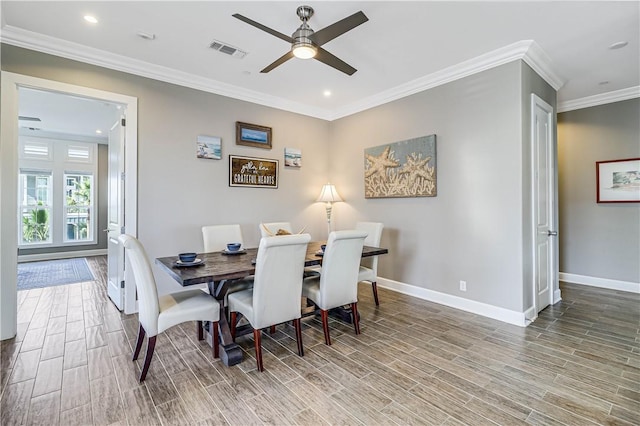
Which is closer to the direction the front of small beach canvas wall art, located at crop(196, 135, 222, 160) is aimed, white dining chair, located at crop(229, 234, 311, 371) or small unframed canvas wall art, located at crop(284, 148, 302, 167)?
the white dining chair

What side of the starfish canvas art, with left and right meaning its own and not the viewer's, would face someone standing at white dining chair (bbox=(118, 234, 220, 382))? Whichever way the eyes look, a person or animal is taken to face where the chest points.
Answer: front

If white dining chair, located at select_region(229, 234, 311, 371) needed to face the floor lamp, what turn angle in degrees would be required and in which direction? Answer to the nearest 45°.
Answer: approximately 45° to its right

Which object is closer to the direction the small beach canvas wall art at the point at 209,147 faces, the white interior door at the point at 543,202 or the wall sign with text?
the white interior door

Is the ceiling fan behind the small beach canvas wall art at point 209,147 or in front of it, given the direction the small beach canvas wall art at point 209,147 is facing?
in front

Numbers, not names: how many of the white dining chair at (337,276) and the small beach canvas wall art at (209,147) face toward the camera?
1

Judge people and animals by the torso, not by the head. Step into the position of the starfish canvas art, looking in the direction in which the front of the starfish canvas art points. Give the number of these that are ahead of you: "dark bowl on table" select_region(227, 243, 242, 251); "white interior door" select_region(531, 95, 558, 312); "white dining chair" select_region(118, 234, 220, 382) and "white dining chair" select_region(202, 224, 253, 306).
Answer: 3

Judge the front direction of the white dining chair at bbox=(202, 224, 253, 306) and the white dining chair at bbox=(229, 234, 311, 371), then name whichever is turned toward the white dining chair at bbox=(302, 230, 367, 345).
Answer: the white dining chair at bbox=(202, 224, 253, 306)

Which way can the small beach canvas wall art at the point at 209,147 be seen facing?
toward the camera

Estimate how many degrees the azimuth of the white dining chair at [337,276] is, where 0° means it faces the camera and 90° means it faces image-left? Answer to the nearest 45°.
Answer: approximately 135°

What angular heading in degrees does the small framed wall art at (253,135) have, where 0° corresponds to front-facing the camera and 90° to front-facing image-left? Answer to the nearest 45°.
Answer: approximately 315°

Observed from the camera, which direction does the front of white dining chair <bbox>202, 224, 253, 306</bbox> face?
facing the viewer and to the right of the viewer

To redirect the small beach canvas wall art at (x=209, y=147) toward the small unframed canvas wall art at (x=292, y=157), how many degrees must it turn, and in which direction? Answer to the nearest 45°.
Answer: approximately 90° to its left

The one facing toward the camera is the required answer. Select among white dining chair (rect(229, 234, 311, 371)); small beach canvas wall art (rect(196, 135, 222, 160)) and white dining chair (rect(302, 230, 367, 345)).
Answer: the small beach canvas wall art

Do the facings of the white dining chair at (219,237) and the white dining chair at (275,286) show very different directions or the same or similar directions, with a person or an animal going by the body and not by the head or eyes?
very different directions

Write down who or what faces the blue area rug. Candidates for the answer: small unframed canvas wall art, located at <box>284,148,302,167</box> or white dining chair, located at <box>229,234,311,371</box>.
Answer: the white dining chair
